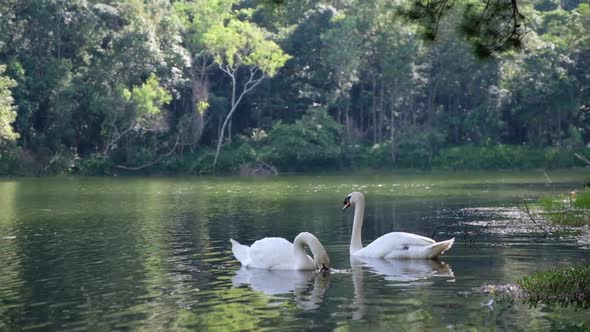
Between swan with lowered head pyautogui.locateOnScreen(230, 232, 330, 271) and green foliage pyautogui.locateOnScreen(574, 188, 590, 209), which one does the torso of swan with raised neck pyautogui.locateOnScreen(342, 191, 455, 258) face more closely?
the swan with lowered head

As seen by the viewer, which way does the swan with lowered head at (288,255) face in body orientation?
to the viewer's right

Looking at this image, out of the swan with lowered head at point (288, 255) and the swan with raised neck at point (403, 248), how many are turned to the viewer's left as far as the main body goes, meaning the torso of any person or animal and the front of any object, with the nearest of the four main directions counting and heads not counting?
1

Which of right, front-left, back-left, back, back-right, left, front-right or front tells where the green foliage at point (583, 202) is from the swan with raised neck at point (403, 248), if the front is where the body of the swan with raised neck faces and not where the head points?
back-right

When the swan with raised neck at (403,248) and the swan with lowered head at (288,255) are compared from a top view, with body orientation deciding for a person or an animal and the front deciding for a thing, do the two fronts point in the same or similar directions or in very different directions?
very different directions

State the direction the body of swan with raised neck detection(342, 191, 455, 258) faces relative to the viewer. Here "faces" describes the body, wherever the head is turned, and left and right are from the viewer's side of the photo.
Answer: facing to the left of the viewer

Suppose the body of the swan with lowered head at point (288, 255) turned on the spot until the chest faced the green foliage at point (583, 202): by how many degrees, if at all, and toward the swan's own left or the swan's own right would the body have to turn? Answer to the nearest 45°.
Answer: approximately 45° to the swan's own left

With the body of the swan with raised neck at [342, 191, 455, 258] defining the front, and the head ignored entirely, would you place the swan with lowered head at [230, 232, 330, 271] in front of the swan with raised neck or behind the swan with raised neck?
in front
